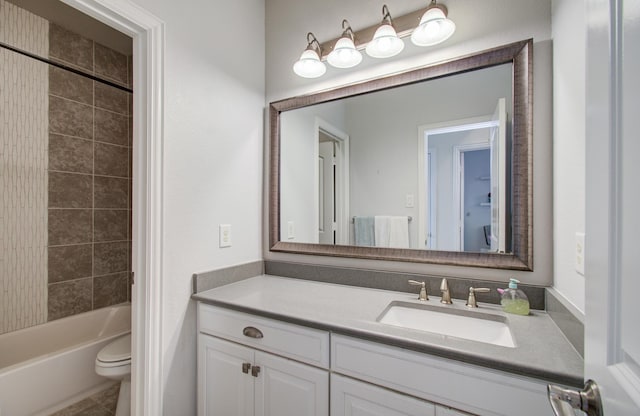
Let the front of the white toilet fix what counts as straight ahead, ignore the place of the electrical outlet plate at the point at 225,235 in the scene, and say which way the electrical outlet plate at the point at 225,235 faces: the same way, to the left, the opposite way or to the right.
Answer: to the left

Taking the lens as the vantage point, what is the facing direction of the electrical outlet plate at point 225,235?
facing the viewer and to the right of the viewer

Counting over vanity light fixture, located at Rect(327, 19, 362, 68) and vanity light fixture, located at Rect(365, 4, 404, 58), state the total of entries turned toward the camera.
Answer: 2

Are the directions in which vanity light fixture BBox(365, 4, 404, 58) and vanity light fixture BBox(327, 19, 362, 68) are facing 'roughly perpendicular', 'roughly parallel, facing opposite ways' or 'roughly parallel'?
roughly parallel

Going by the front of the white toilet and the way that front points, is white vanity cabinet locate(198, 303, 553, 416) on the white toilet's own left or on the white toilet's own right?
on the white toilet's own left

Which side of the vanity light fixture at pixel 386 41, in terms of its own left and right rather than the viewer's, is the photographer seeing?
front

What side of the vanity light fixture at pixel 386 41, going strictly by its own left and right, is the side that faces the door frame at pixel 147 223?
right

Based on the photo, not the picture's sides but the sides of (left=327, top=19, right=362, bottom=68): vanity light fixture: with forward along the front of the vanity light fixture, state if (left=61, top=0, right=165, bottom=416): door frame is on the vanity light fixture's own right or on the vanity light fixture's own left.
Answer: on the vanity light fixture's own right

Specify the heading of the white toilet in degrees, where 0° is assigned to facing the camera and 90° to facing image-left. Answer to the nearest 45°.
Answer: approximately 45°
